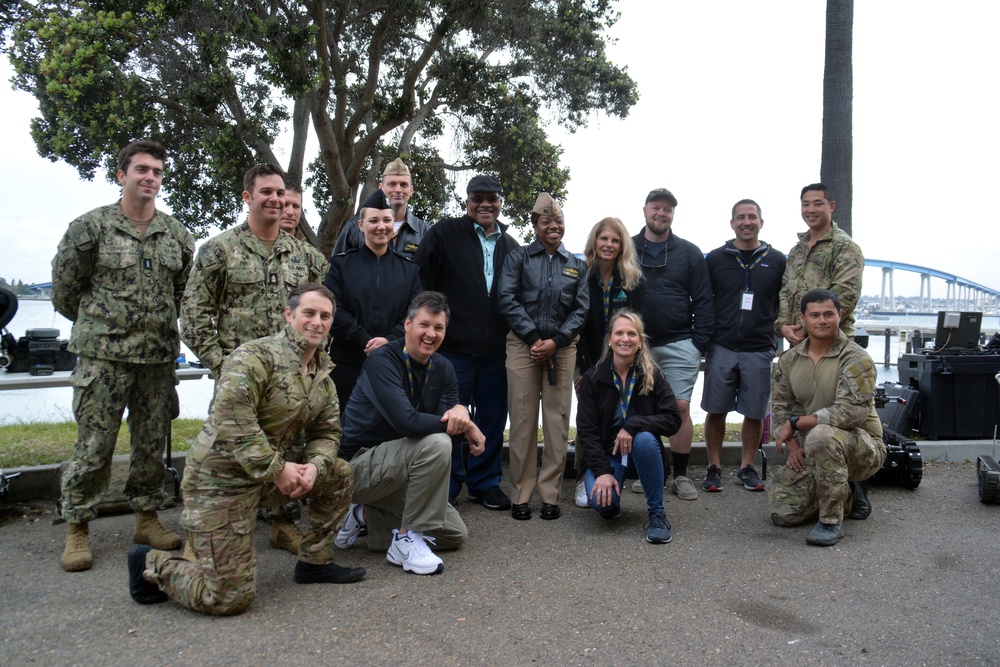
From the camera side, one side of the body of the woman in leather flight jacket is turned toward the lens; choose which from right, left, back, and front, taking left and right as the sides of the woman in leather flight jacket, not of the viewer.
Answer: front

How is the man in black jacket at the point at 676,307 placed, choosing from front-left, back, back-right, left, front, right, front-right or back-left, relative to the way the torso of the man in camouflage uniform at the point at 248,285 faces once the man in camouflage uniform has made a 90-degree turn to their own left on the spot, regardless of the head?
front-right

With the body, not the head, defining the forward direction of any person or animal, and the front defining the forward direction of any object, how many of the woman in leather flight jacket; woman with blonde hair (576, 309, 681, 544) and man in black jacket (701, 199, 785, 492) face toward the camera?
3

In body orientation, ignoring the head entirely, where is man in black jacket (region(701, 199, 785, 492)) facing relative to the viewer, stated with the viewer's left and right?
facing the viewer

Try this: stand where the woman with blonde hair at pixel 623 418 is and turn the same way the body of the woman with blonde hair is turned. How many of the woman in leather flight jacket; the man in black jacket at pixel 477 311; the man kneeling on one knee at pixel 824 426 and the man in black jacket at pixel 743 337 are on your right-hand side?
2

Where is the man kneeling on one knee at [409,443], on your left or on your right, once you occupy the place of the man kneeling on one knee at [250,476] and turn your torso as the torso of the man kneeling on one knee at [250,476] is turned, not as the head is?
on your left

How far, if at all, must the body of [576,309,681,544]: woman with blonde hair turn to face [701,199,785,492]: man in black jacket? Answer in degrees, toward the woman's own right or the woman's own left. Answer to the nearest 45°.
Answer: approximately 135° to the woman's own left

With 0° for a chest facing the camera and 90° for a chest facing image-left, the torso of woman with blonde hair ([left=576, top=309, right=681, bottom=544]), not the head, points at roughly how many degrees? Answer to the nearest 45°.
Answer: approximately 0°

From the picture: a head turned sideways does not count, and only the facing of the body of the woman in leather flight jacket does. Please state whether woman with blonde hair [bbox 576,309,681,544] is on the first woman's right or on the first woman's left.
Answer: on the first woman's left

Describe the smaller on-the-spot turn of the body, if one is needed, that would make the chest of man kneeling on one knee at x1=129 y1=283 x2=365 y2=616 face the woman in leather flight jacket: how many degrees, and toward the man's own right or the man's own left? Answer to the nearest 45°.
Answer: approximately 90° to the man's own left
